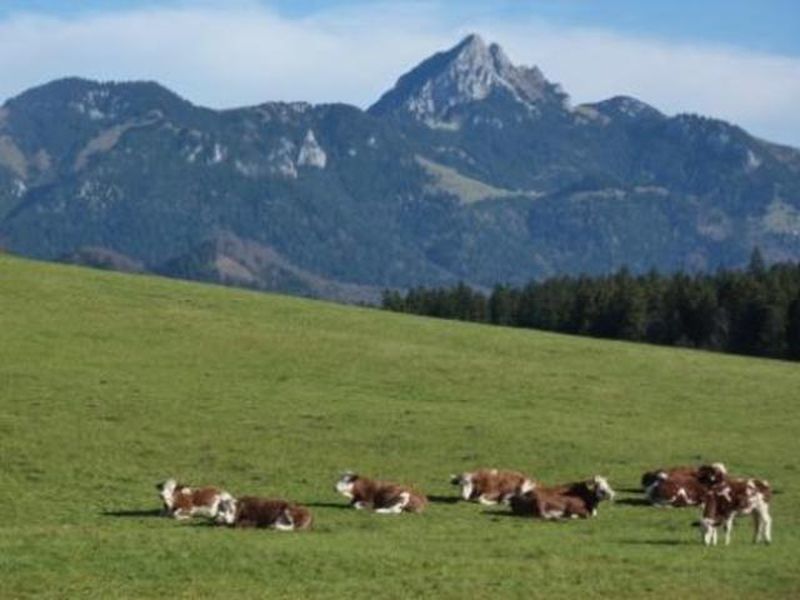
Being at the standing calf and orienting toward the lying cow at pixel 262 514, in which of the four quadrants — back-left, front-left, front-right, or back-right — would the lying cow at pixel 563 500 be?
front-right

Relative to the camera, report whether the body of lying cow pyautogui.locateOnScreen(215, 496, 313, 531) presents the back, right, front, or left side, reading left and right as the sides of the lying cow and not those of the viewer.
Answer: left

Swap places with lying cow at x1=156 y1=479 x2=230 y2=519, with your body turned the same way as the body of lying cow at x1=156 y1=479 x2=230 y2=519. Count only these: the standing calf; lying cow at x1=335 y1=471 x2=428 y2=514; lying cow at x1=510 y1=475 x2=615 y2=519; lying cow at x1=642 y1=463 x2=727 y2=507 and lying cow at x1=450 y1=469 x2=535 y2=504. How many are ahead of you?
0

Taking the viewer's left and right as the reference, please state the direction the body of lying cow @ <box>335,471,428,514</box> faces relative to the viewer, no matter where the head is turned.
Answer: facing to the left of the viewer

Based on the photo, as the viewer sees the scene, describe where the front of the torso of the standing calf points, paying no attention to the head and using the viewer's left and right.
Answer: facing to the left of the viewer

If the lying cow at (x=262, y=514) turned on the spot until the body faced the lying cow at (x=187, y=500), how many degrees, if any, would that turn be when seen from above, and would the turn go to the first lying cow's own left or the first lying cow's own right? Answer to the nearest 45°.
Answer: approximately 45° to the first lying cow's own right

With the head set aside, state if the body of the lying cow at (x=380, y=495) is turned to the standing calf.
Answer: no

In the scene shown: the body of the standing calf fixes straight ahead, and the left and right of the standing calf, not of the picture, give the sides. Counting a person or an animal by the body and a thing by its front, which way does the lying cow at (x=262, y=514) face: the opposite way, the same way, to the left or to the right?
the same way

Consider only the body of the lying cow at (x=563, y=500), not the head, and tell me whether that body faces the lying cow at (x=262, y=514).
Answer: no

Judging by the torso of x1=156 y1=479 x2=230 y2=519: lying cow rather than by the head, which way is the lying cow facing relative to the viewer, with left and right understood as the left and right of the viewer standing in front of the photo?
facing to the left of the viewer
